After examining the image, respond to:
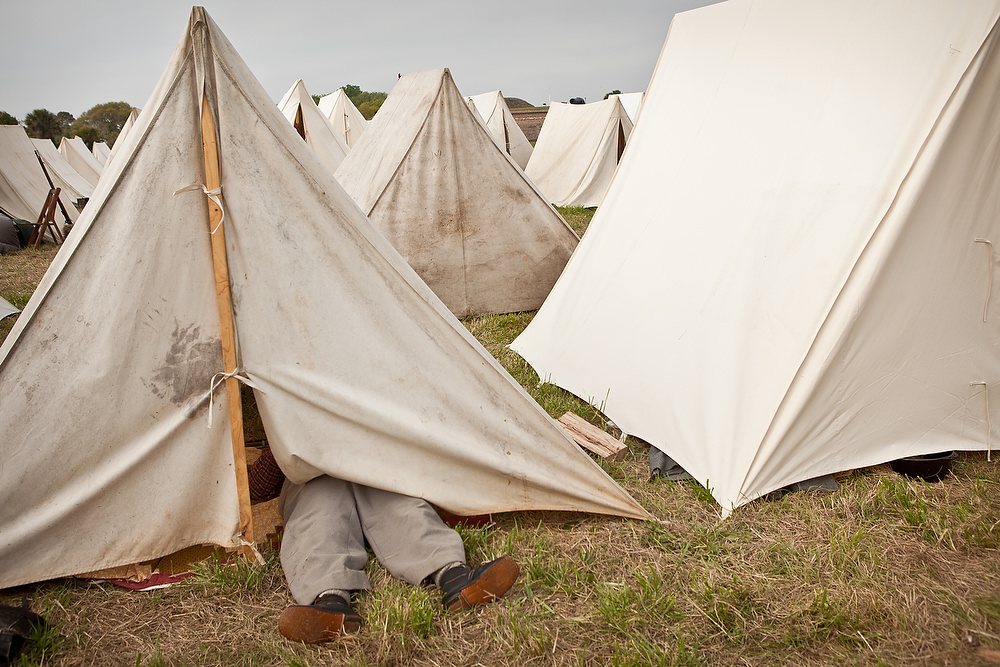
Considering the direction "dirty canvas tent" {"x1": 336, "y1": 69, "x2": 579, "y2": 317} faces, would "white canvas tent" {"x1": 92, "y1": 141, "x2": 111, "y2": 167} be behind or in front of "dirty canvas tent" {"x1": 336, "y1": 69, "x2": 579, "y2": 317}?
behind

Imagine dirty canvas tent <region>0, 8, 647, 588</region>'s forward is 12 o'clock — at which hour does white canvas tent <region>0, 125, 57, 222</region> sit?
The white canvas tent is roughly at 5 o'clock from the dirty canvas tent.

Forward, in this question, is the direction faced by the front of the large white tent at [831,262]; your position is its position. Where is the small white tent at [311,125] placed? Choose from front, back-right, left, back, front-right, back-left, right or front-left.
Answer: back

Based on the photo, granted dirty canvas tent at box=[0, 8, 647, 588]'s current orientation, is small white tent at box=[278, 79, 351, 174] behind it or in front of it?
behind

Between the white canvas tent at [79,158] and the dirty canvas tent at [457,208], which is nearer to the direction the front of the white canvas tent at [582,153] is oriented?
the dirty canvas tent

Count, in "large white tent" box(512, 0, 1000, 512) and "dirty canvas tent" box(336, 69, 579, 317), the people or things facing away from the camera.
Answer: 0

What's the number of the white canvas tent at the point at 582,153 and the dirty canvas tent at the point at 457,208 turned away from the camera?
0

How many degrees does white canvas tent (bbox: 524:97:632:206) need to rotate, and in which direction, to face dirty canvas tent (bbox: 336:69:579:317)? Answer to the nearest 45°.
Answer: approximately 45° to its right

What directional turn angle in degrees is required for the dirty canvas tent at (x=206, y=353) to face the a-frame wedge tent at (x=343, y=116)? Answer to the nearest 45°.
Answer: approximately 180°

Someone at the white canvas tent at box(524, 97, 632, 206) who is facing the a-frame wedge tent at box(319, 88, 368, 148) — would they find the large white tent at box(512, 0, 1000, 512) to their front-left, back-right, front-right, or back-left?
back-left

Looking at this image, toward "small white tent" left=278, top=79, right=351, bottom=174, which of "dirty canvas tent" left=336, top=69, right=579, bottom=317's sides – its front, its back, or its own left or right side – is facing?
back

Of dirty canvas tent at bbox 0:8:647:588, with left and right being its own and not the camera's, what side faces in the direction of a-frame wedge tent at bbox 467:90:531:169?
back
